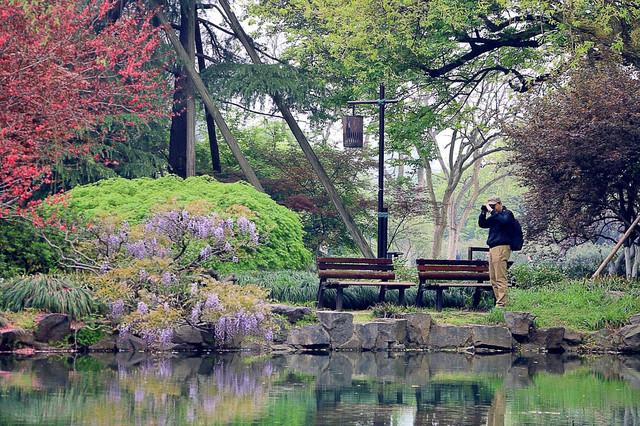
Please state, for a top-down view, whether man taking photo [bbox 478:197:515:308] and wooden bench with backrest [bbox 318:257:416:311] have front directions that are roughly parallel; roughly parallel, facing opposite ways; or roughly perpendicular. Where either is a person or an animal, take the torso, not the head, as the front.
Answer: roughly perpendicular

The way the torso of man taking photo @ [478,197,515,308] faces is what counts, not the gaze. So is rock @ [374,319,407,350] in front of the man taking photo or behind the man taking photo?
in front

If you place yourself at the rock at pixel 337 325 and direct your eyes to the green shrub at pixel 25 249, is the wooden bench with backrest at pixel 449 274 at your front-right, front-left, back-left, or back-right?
back-right

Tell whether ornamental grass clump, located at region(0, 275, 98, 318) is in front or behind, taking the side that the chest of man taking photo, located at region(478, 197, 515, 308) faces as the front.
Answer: in front

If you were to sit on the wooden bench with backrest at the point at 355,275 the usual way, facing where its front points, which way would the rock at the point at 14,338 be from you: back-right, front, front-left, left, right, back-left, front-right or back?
right

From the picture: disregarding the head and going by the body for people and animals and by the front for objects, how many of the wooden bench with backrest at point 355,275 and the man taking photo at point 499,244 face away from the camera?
0

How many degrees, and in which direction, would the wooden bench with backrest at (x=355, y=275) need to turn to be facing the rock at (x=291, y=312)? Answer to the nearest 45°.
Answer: approximately 90° to its right

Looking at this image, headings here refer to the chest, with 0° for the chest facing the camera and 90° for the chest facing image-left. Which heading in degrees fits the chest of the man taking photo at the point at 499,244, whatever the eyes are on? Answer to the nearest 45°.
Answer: approximately 45°

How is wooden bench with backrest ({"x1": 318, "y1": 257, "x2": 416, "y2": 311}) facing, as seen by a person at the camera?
facing the viewer and to the right of the viewer

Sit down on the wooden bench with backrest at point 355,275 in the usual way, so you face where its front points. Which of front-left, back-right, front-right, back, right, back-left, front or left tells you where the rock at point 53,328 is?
right

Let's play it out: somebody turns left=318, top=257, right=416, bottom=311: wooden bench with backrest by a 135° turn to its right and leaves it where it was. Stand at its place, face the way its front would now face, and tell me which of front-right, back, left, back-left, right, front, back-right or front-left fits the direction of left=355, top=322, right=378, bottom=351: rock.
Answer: left

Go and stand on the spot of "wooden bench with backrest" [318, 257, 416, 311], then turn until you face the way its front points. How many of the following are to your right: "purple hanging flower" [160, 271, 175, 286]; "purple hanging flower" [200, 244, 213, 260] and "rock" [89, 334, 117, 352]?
3

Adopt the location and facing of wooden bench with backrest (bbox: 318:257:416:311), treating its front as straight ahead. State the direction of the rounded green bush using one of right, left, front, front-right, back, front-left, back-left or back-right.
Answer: back

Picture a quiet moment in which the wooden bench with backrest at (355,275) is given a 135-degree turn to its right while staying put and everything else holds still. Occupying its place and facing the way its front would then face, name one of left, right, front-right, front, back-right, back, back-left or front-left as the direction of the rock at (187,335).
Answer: front-left
